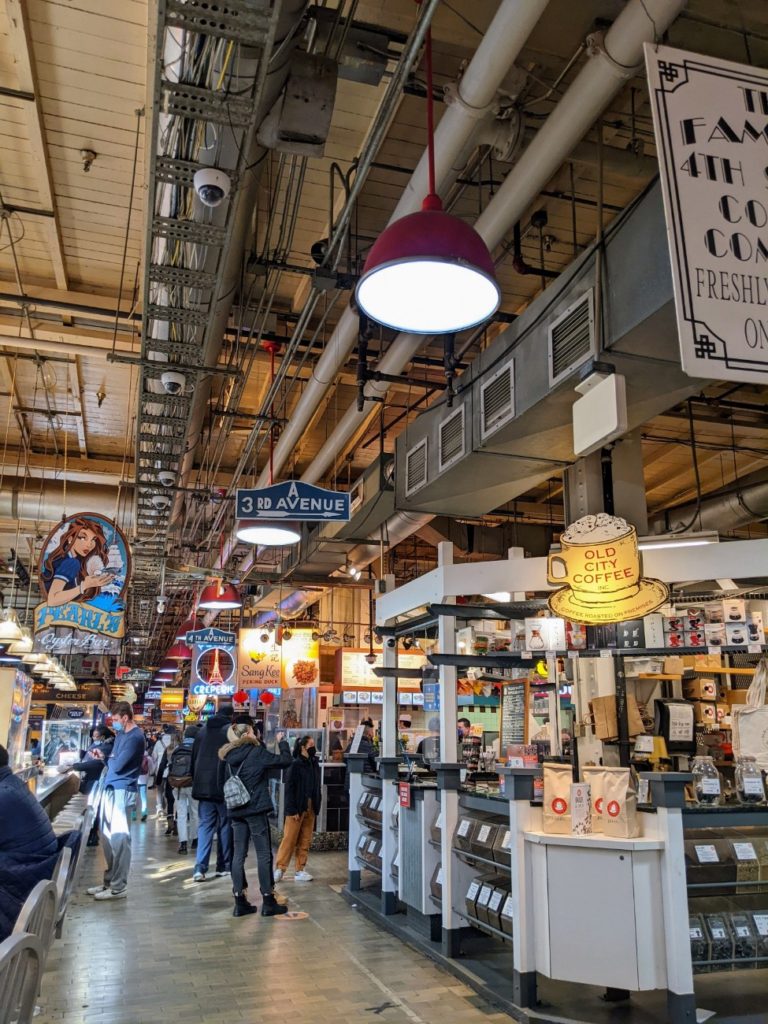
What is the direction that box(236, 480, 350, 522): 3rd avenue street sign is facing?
toward the camera

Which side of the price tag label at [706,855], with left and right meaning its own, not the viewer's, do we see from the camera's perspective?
front

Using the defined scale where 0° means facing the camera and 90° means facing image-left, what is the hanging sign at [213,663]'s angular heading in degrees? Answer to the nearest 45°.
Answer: approximately 0°

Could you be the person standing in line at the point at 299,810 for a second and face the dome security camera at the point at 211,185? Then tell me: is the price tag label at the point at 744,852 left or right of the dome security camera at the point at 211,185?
left

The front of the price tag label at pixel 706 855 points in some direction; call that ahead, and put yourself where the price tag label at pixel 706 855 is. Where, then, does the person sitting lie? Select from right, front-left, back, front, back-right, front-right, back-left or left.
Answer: front-right

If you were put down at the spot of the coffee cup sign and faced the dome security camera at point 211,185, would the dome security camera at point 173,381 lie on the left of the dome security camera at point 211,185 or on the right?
right

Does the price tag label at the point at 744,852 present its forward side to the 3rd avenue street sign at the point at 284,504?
no

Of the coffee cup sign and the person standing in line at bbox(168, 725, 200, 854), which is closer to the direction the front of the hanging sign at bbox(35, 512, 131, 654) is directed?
the coffee cup sign

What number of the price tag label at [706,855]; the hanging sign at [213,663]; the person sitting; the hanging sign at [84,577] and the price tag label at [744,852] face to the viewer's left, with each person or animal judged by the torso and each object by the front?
1

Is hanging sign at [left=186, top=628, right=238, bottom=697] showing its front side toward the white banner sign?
yes

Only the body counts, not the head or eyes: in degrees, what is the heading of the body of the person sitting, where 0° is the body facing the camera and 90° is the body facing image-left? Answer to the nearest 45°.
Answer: approximately 90°

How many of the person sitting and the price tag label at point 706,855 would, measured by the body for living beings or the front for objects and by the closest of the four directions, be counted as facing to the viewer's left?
1

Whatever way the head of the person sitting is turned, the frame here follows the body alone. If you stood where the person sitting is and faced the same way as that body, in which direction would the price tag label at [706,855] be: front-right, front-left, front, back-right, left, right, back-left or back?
back

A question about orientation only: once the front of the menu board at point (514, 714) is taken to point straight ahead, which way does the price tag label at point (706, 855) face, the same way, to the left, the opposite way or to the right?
the same way
